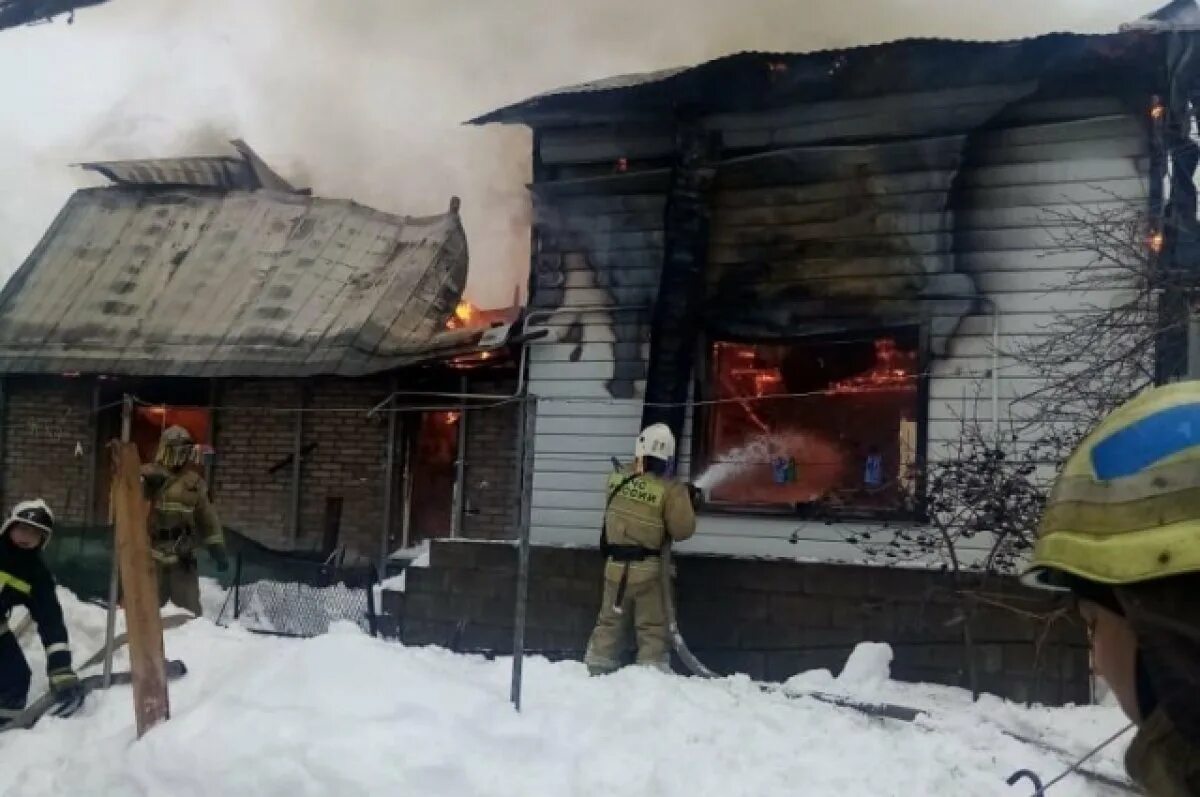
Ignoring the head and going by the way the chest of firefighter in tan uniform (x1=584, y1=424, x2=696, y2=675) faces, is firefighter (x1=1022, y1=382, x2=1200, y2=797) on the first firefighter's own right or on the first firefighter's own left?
on the first firefighter's own right

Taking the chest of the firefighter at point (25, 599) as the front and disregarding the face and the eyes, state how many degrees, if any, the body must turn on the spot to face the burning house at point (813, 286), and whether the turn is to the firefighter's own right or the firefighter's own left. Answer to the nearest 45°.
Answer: approximately 90° to the firefighter's own left

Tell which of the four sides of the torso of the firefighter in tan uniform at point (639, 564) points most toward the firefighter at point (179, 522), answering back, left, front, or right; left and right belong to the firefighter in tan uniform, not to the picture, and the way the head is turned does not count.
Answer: left

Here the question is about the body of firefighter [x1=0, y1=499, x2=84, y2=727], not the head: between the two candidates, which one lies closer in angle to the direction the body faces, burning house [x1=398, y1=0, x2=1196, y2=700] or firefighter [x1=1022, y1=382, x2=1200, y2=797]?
the firefighter

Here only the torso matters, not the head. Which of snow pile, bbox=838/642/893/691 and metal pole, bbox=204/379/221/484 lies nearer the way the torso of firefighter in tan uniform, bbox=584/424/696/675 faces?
the snow pile

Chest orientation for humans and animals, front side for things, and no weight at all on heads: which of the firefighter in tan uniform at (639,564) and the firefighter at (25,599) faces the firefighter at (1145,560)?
the firefighter at (25,599)

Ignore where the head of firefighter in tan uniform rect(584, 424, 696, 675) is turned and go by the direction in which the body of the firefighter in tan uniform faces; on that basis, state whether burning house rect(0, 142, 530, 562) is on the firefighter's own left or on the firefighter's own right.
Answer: on the firefighter's own left

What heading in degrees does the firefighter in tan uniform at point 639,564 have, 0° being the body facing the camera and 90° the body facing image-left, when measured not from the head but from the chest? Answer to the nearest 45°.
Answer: approximately 225°
